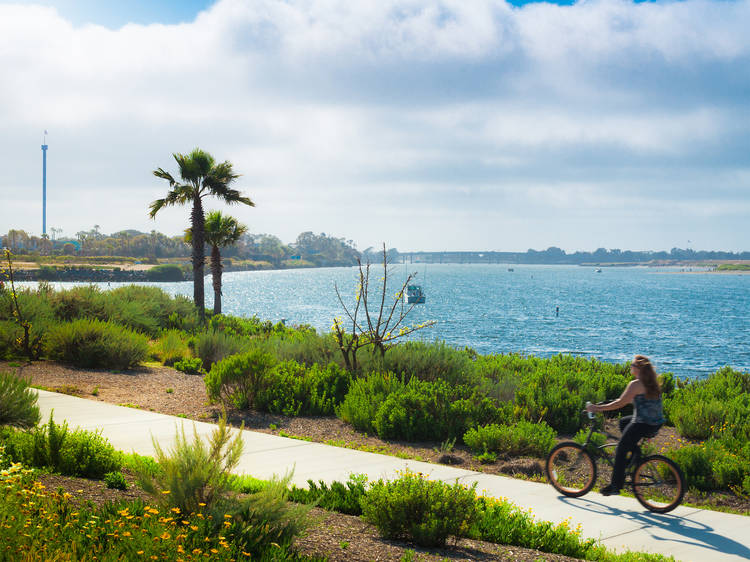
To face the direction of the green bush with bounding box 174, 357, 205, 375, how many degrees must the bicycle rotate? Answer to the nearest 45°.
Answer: approximately 45° to its right

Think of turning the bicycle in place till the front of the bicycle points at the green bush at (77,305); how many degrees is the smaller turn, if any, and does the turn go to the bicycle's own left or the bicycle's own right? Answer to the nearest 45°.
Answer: approximately 45° to the bicycle's own right

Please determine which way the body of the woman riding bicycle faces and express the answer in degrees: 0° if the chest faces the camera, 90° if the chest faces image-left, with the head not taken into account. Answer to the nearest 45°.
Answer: approximately 90°

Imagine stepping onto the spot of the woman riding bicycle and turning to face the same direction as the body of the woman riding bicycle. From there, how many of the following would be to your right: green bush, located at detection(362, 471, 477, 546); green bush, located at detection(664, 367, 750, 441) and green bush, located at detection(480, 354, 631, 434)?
2

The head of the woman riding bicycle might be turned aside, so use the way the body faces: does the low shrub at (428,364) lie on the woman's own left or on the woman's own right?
on the woman's own right

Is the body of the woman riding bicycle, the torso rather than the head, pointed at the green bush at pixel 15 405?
yes

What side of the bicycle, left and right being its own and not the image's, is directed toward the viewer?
left

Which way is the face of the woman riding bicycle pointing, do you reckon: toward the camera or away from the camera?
away from the camera
